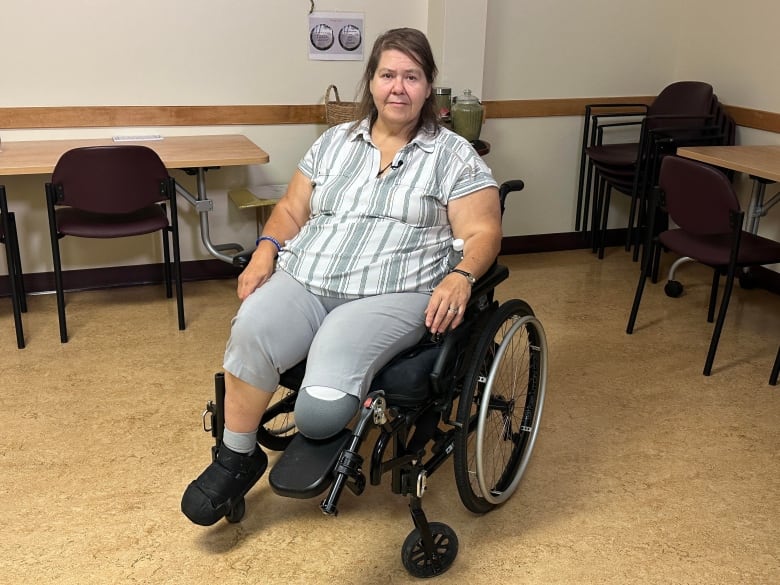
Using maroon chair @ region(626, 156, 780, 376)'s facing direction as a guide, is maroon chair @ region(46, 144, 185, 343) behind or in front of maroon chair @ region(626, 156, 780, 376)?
behind

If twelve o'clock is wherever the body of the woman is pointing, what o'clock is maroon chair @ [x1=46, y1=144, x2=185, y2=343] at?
The maroon chair is roughly at 3 o'clock from the woman.

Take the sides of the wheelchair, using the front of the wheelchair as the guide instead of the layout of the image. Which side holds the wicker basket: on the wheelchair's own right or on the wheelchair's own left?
on the wheelchair's own right

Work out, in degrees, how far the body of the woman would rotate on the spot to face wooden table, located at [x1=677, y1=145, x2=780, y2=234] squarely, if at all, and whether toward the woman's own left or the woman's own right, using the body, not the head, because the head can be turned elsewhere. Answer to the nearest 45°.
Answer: approximately 180°

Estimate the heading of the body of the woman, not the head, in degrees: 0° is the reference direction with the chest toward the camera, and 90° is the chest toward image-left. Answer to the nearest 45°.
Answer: approximately 45°

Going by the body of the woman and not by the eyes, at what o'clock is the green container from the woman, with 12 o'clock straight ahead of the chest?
The green container is roughly at 5 o'clock from the woman.

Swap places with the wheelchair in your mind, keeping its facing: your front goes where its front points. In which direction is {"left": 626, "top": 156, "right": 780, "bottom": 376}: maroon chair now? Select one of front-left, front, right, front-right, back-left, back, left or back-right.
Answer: back
